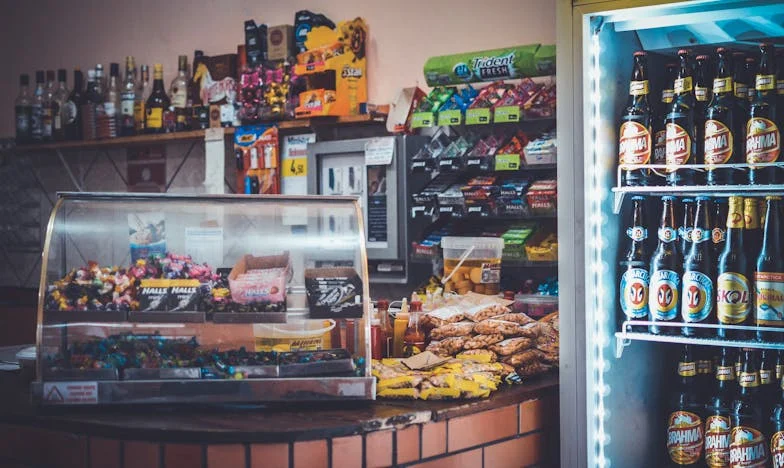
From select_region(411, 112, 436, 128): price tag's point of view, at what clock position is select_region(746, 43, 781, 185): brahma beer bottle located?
The brahma beer bottle is roughly at 11 o'clock from the price tag.

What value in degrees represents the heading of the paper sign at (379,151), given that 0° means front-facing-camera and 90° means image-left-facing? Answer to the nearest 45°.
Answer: approximately 0°

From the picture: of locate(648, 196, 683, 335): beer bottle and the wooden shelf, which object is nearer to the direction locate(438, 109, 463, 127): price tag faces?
the beer bottle

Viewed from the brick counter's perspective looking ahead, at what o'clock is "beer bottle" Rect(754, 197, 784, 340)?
The beer bottle is roughly at 9 o'clock from the brick counter.

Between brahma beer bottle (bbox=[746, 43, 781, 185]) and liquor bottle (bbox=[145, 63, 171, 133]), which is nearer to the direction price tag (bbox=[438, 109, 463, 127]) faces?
the brahma beer bottle

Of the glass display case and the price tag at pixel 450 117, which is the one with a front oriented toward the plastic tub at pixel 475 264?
the price tag

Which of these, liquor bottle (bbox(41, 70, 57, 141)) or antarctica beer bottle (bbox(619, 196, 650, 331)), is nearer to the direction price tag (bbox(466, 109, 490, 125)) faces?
the antarctica beer bottle

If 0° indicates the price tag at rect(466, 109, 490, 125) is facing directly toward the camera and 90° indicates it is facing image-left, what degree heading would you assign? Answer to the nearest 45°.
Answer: approximately 0°
